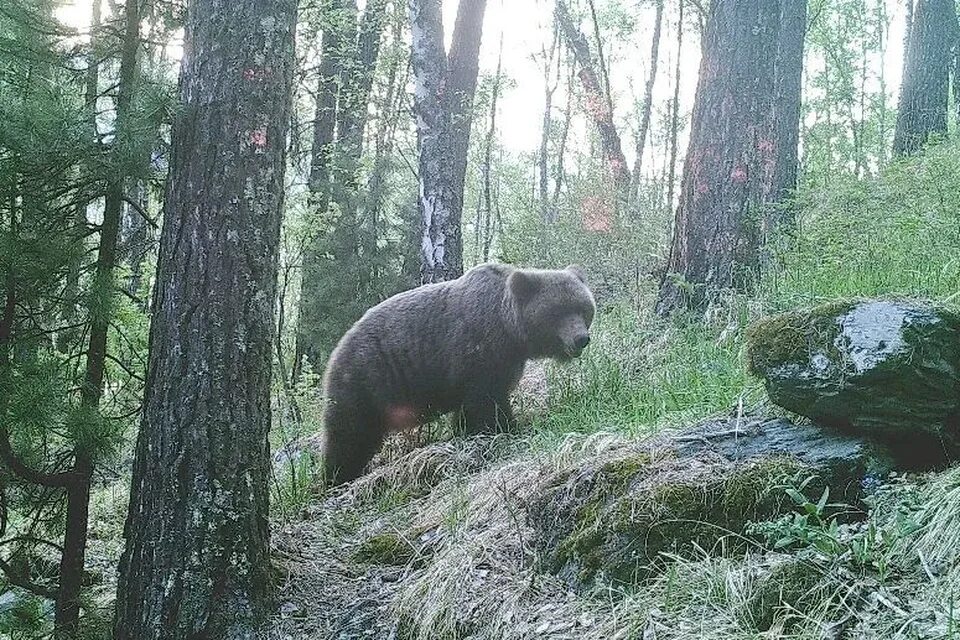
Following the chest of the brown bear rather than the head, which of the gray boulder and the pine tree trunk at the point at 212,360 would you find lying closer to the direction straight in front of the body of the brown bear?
the gray boulder

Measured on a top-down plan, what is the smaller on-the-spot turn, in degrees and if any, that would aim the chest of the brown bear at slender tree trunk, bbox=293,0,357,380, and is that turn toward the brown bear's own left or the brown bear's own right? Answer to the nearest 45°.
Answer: approximately 90° to the brown bear's own left

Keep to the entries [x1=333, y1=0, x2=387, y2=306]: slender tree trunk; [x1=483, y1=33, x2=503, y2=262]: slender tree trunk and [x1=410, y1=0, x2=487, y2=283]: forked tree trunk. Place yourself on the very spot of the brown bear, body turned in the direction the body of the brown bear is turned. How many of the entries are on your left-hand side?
3

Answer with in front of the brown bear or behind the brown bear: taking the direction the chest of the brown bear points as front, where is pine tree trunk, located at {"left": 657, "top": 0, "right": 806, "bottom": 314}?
in front

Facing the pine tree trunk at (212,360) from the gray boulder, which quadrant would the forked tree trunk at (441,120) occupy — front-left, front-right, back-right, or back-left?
front-right

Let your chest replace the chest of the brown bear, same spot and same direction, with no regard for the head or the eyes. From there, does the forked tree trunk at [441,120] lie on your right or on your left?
on your left

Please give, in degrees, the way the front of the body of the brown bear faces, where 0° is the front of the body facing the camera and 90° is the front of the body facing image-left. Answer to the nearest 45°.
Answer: approximately 270°

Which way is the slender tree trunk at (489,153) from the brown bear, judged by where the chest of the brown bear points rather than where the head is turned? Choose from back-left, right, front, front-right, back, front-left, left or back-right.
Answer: left

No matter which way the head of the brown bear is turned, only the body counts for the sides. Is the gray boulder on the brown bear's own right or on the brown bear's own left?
on the brown bear's own right

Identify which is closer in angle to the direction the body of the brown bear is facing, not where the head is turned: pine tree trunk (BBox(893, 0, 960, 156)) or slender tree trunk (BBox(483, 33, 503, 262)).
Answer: the pine tree trunk

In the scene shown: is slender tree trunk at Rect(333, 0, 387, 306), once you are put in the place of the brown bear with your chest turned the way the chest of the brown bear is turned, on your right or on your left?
on your left
